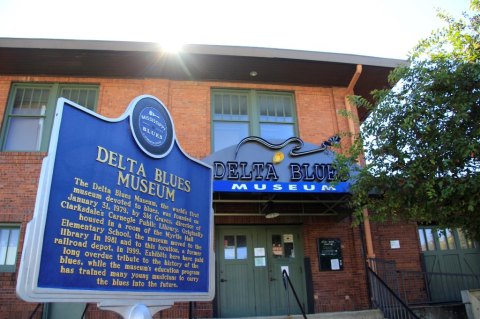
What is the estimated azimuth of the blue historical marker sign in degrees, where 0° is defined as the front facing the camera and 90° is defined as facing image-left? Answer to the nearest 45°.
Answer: approximately 315°

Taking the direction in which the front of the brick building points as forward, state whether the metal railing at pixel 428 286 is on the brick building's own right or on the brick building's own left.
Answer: on the brick building's own left

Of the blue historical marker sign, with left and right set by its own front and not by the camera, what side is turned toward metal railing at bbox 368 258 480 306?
left

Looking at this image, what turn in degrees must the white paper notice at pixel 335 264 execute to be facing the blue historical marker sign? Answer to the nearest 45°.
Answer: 0° — it already faces it

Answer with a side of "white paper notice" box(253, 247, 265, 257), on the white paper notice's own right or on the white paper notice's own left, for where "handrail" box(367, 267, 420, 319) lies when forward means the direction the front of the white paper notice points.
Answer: on the white paper notice's own left

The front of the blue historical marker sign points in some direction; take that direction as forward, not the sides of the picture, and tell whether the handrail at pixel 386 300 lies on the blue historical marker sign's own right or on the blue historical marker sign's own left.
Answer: on the blue historical marker sign's own left

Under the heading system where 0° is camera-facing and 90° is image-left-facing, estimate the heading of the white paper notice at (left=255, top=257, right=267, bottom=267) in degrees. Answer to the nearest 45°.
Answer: approximately 0°

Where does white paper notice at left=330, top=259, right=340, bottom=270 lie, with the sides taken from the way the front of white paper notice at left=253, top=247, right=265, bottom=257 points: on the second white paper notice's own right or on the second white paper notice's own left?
on the second white paper notice's own left
